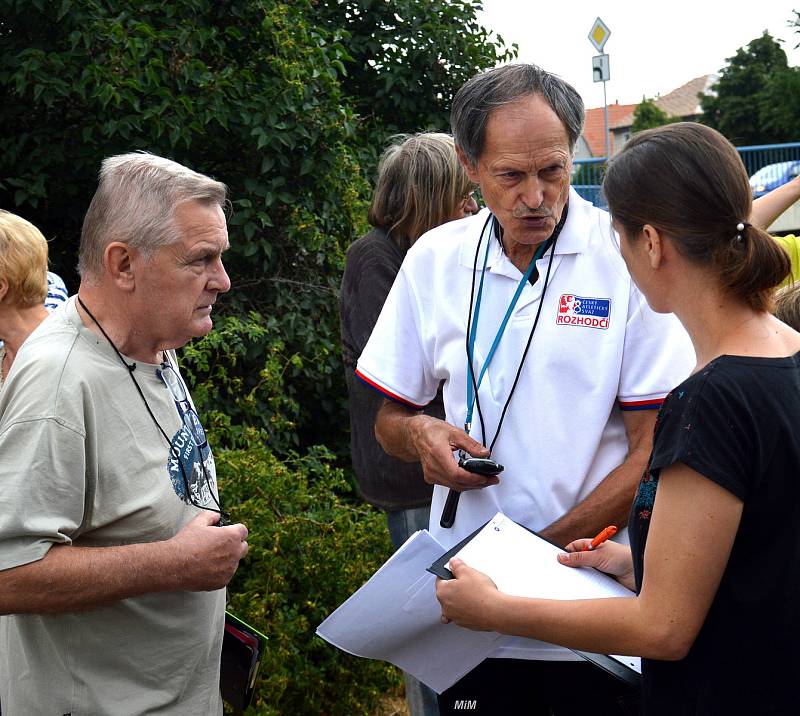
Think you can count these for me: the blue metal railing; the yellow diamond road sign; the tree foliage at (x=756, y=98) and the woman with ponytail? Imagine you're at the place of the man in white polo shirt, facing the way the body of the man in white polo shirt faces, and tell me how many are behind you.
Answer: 3

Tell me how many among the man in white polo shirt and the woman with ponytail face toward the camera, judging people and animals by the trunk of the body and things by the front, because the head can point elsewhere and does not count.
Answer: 1

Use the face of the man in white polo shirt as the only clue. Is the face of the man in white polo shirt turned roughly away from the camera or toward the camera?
toward the camera

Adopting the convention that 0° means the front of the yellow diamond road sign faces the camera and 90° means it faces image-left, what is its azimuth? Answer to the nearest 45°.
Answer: approximately 45°

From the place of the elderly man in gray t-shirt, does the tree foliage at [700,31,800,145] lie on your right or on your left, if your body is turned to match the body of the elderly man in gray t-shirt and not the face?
on your left

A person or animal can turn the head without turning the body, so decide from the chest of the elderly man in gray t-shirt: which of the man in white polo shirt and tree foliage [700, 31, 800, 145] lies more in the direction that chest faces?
the man in white polo shirt

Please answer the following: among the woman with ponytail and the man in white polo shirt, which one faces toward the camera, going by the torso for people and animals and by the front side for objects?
the man in white polo shirt

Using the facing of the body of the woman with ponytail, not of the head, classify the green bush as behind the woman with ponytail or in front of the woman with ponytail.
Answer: in front

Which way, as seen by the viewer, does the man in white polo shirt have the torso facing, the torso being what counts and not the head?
toward the camera

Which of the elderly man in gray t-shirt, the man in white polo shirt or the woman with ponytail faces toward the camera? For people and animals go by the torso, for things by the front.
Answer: the man in white polo shirt

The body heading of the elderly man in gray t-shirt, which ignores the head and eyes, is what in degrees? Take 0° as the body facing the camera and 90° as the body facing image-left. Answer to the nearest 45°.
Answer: approximately 270°

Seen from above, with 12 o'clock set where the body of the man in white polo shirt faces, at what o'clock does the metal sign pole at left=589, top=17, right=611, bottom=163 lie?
The metal sign pole is roughly at 6 o'clock from the man in white polo shirt.

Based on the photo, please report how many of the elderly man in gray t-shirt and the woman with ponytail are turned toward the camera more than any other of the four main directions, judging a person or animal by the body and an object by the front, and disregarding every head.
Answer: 0

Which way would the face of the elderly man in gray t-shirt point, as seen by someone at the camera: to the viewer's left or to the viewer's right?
to the viewer's right

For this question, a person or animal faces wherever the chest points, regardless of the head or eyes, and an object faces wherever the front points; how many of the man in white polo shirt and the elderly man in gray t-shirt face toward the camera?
1
